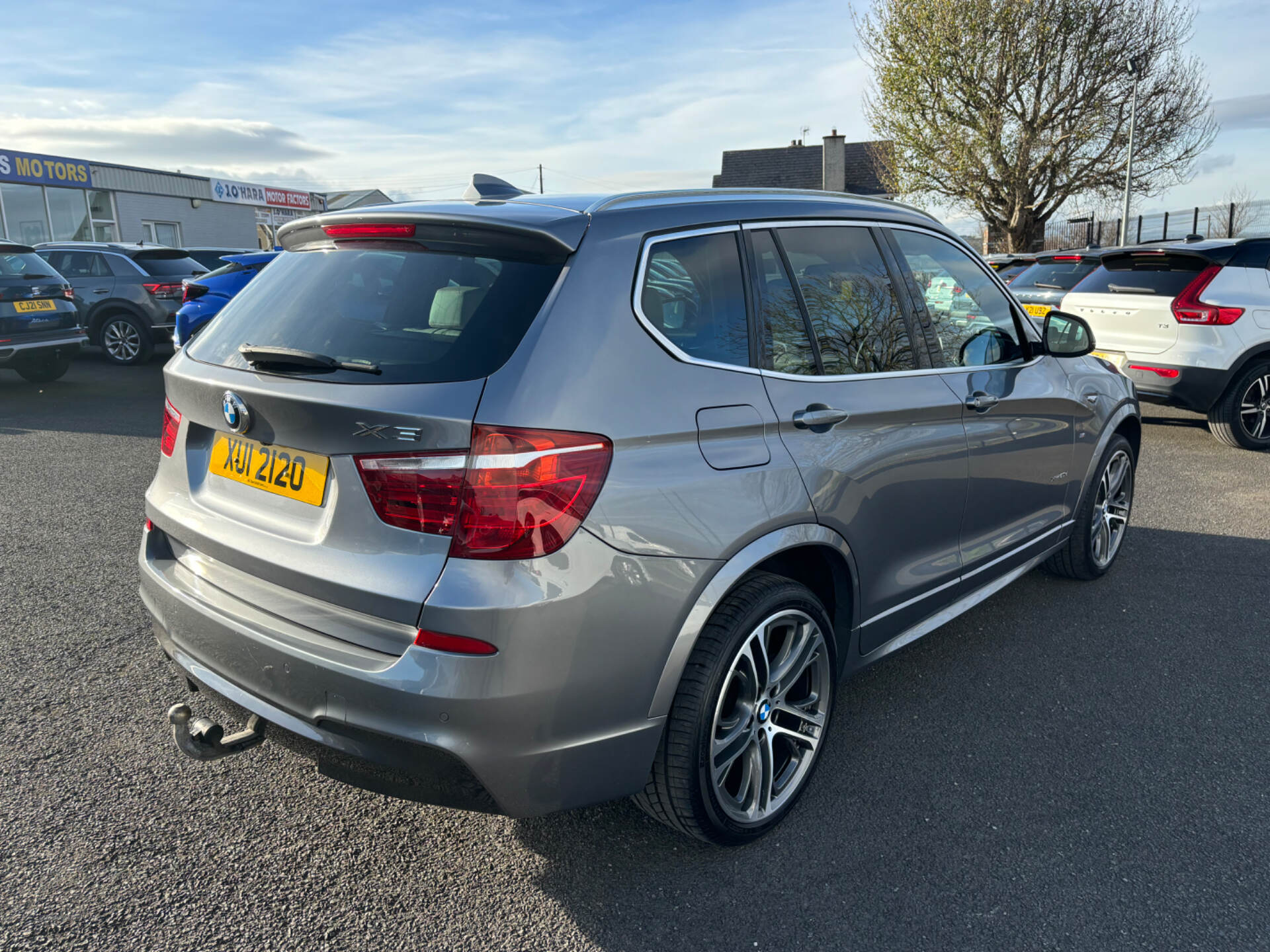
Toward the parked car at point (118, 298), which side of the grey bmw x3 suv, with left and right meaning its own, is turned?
left

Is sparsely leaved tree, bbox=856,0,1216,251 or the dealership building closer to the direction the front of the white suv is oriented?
the sparsely leaved tree

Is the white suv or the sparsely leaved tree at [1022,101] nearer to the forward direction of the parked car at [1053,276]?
the sparsely leaved tree

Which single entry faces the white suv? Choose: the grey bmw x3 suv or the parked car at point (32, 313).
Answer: the grey bmw x3 suv

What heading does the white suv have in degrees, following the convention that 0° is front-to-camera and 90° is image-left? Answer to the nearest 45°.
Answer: approximately 225°

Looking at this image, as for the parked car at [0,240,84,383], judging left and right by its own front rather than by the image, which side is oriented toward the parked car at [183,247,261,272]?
right

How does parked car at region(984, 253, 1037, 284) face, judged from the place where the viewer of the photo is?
facing away from the viewer and to the right of the viewer

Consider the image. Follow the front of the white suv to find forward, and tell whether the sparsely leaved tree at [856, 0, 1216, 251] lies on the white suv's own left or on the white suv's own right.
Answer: on the white suv's own left

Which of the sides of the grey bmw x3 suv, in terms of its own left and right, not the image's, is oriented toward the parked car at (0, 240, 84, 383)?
left
